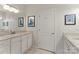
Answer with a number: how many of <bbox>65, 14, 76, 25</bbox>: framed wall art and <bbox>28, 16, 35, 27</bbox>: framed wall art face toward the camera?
2

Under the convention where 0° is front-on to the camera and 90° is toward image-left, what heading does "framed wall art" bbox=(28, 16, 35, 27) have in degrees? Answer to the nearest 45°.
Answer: approximately 0°

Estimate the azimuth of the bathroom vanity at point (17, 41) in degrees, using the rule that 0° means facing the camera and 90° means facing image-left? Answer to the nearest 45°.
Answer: approximately 315°
